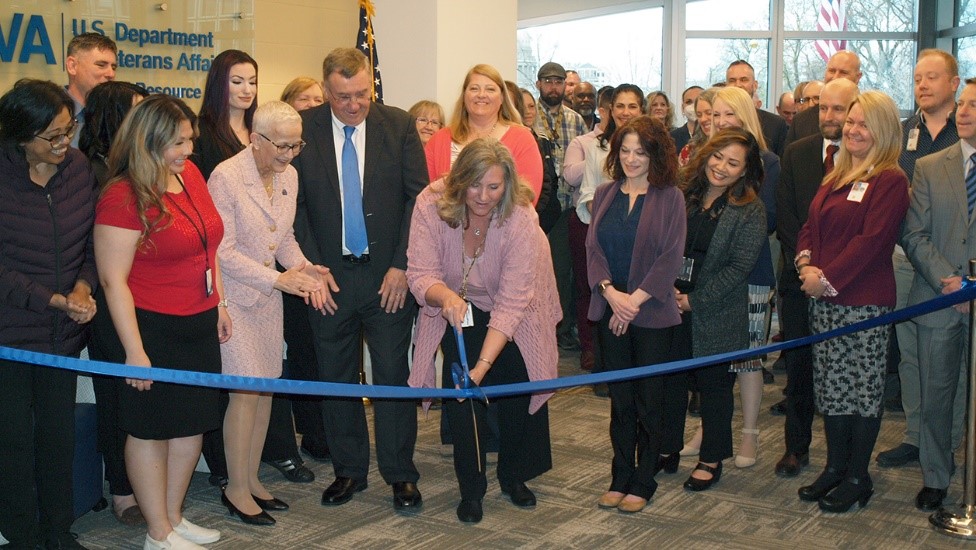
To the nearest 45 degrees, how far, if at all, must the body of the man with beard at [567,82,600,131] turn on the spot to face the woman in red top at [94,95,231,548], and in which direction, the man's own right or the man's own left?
0° — they already face them

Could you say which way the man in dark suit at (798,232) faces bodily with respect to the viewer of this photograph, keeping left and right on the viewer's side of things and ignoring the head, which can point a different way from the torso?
facing the viewer and to the left of the viewer

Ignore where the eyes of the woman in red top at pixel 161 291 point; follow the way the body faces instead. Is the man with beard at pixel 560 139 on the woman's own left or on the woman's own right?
on the woman's own left

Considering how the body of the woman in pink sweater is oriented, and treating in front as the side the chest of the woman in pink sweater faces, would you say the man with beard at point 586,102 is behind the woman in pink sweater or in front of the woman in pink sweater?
behind

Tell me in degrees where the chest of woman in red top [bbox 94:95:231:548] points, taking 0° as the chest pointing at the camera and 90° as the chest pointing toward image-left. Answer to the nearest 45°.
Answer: approximately 315°

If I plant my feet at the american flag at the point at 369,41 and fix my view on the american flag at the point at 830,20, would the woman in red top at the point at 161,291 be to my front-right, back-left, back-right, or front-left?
back-right

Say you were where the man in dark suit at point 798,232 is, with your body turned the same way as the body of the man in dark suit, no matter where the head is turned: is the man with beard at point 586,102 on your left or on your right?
on your right

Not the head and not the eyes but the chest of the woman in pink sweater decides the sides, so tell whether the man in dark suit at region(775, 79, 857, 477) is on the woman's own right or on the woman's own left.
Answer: on the woman's own left

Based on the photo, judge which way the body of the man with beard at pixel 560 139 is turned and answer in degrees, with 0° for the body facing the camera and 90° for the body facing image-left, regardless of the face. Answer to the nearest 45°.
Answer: approximately 0°

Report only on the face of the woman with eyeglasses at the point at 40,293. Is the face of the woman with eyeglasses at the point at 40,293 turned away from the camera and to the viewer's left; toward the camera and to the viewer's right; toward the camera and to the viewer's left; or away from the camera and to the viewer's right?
toward the camera and to the viewer's right
